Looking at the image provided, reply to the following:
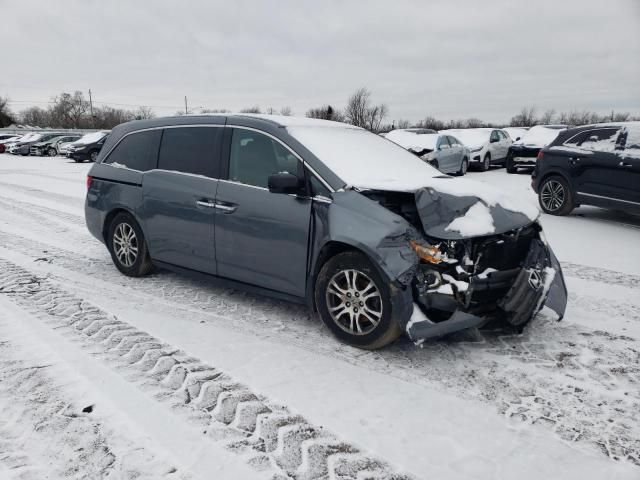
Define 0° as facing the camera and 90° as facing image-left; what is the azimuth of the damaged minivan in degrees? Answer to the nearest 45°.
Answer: approximately 315°

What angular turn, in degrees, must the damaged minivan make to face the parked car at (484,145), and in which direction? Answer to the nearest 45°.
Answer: approximately 135° to its left

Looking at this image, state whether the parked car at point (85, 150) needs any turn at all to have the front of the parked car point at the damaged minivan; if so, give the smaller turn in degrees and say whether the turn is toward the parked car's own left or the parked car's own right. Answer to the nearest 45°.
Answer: approximately 45° to the parked car's own left

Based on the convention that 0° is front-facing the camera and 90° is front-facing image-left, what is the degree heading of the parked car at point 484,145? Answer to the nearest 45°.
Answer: approximately 45°

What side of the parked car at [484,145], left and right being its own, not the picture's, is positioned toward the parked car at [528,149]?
left

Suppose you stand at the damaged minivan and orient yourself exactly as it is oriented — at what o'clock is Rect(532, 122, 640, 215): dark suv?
The dark suv is roughly at 9 o'clock from the damaged minivan.

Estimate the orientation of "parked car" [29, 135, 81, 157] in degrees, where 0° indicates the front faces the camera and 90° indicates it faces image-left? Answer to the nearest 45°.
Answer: approximately 45°
